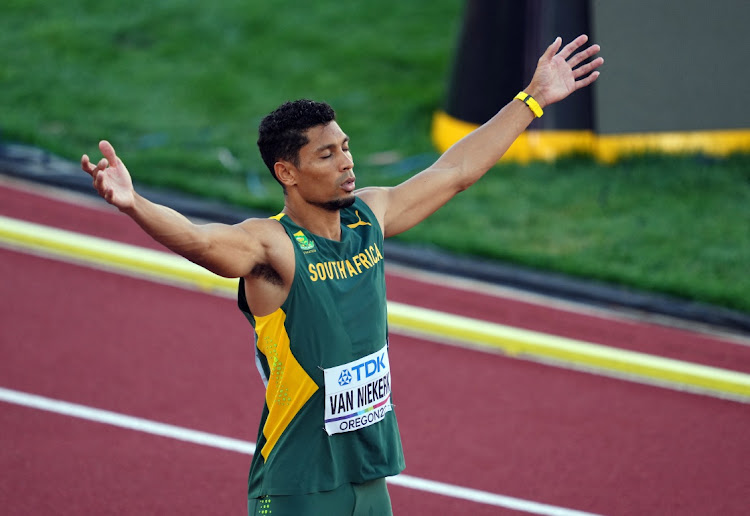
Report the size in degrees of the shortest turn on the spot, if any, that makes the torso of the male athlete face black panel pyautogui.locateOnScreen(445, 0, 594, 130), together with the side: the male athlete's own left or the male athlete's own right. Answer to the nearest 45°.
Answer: approximately 135° to the male athlete's own left

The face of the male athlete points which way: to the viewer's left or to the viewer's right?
to the viewer's right

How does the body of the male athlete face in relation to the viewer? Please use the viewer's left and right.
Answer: facing the viewer and to the right of the viewer
